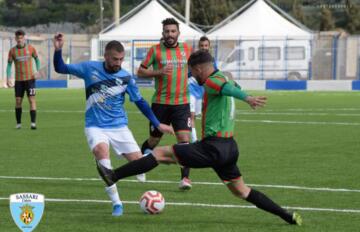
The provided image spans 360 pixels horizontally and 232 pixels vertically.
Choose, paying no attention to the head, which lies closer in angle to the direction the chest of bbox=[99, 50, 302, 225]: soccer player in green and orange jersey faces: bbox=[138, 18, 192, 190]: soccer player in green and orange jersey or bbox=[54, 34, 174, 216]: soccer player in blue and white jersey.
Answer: the soccer player in blue and white jersey

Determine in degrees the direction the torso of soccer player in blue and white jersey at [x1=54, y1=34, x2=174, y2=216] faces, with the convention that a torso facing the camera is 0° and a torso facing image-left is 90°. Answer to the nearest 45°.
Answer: approximately 315°

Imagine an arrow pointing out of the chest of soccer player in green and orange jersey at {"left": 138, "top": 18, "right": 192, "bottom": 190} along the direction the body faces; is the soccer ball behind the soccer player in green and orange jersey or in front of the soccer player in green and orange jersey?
in front

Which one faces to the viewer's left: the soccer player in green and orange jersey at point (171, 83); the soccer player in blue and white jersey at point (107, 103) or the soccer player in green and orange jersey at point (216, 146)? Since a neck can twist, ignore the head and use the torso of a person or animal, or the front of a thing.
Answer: the soccer player in green and orange jersey at point (216, 146)

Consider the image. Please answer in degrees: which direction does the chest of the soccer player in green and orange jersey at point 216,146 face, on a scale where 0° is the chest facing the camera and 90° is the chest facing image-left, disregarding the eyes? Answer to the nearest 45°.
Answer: approximately 90°

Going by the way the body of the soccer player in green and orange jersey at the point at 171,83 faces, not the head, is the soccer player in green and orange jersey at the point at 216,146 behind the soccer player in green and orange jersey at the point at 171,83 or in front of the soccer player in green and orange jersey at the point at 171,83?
in front

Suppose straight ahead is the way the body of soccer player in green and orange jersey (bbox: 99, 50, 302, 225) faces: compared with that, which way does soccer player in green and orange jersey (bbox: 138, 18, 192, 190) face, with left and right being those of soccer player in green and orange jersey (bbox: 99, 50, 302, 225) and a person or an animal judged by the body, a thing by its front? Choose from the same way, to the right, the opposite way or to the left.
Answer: to the left

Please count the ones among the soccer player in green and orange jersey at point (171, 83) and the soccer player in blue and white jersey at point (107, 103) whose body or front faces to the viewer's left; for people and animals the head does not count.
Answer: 0

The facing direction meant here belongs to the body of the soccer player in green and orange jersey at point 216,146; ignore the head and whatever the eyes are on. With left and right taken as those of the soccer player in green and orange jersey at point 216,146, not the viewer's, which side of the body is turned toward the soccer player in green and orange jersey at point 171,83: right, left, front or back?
right
